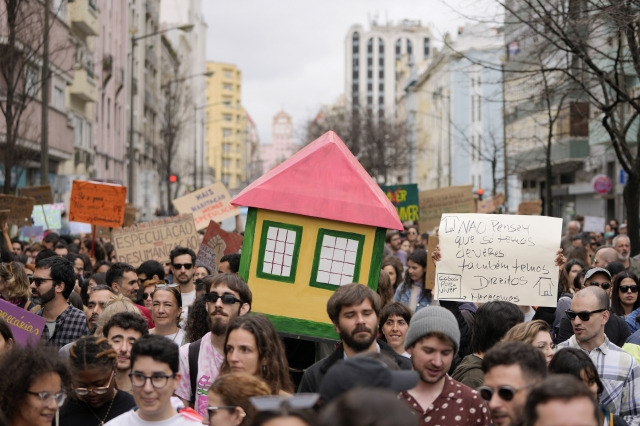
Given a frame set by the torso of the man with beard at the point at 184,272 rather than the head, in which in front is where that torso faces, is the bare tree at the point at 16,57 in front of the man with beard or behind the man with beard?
behind

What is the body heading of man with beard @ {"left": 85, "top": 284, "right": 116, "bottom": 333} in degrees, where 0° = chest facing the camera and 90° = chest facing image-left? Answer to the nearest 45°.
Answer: approximately 45°

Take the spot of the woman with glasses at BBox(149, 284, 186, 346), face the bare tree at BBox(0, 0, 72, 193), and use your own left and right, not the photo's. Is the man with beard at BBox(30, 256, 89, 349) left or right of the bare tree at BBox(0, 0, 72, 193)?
left

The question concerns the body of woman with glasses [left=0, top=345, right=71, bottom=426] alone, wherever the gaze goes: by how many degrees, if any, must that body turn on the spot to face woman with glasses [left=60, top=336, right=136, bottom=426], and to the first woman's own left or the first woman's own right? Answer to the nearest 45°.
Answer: approximately 90° to the first woman's own left

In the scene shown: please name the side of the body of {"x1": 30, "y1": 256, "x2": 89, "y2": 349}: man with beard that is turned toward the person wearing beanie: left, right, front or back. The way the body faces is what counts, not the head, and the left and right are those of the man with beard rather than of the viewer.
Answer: left

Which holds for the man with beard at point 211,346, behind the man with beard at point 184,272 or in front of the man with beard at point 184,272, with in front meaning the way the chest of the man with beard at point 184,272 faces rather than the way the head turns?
in front

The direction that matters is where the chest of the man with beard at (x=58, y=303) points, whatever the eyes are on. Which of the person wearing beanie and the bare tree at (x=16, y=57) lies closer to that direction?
the person wearing beanie

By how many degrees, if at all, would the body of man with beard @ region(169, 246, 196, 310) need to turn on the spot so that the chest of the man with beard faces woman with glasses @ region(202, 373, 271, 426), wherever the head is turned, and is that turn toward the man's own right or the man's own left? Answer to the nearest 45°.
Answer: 0° — they already face them

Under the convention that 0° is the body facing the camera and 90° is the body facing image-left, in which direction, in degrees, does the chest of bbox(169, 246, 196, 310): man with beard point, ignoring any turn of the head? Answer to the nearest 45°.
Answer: approximately 0°

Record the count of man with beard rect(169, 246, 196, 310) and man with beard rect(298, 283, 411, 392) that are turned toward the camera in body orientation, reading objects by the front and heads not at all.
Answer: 2

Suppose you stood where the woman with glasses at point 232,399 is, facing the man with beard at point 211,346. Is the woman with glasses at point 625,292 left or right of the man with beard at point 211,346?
right

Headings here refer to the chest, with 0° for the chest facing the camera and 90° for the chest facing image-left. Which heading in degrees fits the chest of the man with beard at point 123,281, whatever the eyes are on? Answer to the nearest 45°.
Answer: approximately 315°
